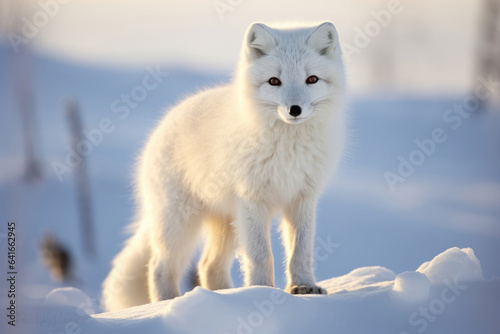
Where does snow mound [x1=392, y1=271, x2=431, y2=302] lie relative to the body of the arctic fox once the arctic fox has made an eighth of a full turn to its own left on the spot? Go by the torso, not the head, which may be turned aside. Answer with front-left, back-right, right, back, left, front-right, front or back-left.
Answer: front-right

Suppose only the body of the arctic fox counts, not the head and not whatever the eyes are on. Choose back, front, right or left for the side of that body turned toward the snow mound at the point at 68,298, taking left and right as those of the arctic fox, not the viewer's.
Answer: right

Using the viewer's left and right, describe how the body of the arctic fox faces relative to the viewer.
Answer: facing the viewer and to the right of the viewer

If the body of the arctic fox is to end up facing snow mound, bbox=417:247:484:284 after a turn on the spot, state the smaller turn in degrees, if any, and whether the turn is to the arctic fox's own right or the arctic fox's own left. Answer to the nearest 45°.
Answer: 0° — it already faces it
